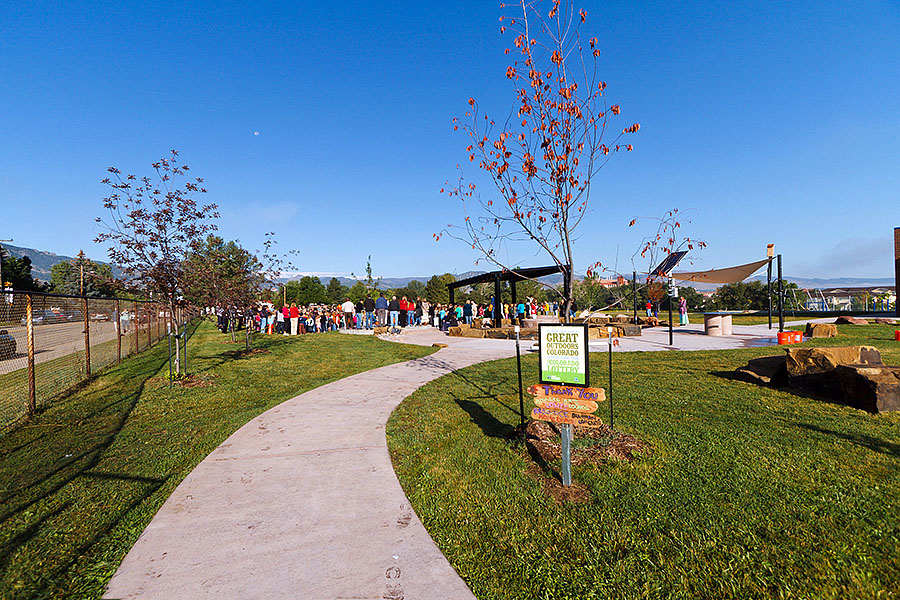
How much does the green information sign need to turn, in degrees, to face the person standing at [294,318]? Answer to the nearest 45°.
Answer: approximately 135° to its right

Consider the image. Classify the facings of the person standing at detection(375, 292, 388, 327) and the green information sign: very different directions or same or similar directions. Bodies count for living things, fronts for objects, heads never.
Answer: very different directions

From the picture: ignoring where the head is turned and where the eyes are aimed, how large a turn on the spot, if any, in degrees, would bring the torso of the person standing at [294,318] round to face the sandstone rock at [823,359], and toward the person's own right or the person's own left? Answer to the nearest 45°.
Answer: approximately 135° to the person's own right

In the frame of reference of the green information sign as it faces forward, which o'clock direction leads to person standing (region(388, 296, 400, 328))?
The person standing is roughly at 5 o'clock from the green information sign.

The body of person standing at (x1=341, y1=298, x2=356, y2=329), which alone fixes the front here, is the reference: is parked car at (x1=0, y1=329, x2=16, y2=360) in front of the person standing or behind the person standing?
behind

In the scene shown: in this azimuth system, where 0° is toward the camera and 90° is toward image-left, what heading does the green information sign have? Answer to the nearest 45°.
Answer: approximately 0°

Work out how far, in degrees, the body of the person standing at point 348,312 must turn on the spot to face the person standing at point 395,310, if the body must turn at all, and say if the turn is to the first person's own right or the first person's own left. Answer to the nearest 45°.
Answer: approximately 135° to the first person's own right

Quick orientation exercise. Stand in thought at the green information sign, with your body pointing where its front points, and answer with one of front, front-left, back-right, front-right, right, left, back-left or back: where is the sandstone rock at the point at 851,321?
back-left

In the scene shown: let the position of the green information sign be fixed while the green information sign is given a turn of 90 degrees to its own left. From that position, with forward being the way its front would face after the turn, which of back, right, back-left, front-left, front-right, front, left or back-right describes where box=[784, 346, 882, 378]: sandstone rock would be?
front-left

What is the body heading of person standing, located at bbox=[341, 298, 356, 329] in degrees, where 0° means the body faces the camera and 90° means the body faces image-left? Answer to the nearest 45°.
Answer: approximately 180°

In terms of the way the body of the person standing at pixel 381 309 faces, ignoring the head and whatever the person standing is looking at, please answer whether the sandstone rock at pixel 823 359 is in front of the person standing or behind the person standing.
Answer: behind

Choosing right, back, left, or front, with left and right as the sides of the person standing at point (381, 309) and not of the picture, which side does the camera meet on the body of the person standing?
back
